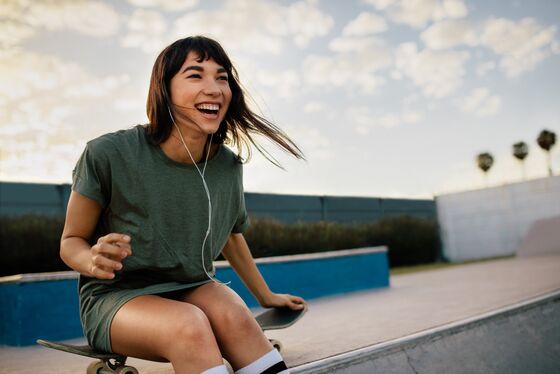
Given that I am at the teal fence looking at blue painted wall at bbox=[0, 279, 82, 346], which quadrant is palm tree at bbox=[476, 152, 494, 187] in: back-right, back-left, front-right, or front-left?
back-left

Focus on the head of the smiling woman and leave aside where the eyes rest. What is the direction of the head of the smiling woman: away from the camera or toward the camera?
toward the camera

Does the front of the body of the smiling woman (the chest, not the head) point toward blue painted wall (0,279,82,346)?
no

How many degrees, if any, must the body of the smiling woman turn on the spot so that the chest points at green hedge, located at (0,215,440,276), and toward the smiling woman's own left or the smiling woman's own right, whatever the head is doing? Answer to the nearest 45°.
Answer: approximately 135° to the smiling woman's own left

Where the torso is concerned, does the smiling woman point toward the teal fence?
no

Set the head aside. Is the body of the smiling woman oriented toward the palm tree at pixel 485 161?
no

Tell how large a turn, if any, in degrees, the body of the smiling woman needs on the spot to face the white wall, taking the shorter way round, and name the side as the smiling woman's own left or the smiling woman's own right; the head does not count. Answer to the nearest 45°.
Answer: approximately 90° to the smiling woman's own left

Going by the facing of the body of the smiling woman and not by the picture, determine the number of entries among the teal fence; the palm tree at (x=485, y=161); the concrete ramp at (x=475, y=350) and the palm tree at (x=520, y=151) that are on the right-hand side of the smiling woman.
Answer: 0

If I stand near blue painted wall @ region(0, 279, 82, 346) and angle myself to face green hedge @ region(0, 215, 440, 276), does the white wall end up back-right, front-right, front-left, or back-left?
front-right

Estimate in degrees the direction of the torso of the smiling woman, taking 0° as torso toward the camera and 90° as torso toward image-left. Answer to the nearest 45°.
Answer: approximately 315°

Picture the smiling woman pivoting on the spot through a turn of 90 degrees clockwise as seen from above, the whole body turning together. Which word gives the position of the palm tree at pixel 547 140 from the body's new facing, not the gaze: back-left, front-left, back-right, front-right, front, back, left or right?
back

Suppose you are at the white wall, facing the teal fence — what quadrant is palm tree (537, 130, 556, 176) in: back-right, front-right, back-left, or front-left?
back-right

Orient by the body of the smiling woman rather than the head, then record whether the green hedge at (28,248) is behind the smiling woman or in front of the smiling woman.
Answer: behind
